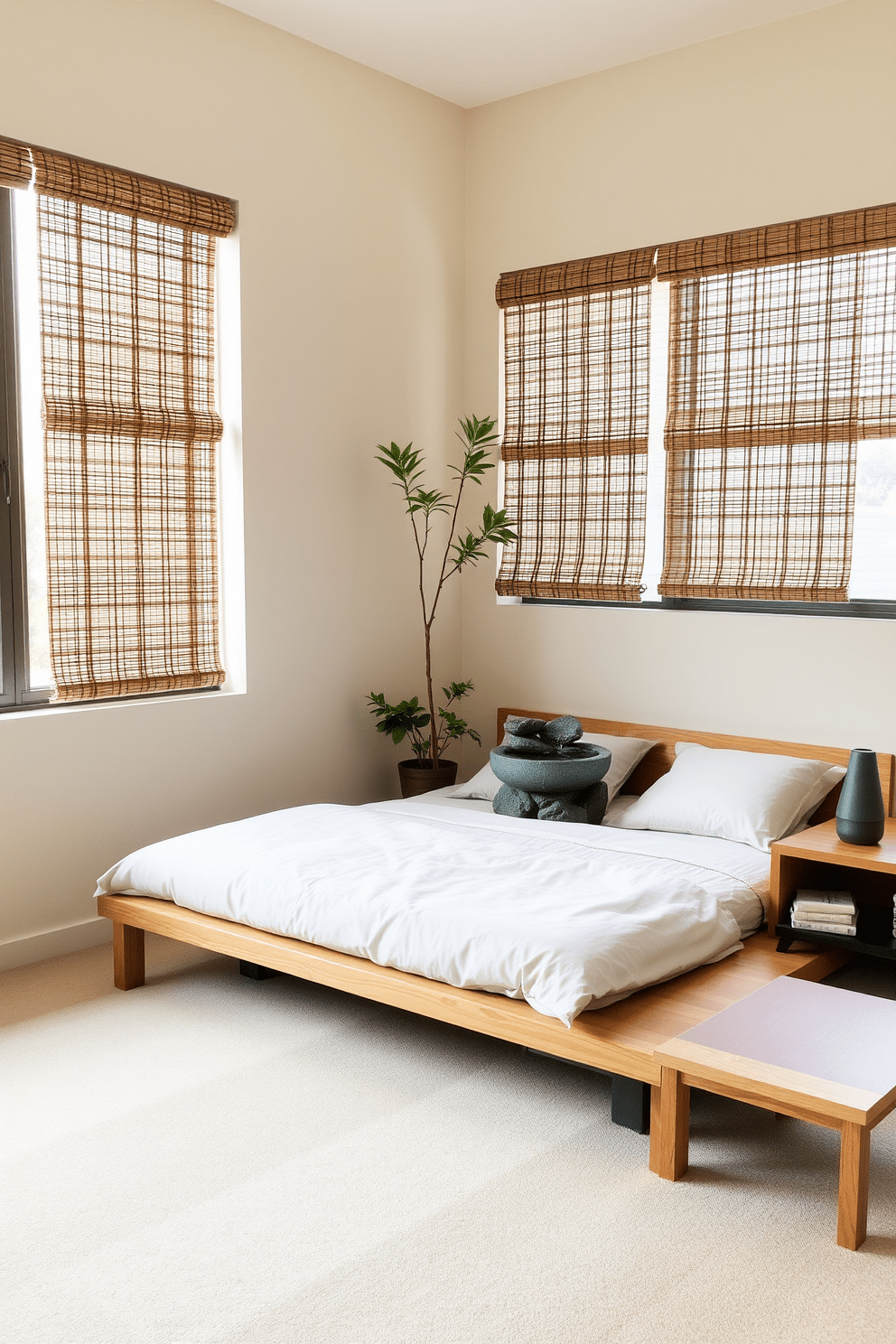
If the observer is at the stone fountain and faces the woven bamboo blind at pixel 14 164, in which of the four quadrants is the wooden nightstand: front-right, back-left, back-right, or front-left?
back-left

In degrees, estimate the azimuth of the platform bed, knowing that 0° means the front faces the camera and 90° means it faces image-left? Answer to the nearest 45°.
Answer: approximately 45°

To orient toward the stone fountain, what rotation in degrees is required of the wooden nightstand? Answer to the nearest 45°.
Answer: approximately 90° to its right

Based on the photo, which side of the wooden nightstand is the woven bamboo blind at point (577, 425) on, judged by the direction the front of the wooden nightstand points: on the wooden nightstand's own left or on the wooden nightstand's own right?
on the wooden nightstand's own right

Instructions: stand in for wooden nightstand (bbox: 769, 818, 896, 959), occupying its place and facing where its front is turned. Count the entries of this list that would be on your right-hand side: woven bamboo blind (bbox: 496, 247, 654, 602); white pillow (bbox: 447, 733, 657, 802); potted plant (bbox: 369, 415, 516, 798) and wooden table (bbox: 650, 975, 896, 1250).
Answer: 3

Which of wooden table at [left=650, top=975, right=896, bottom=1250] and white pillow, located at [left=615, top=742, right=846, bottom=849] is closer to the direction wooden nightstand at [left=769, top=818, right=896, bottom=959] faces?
the wooden table

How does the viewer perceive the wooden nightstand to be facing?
facing the viewer and to the left of the viewer

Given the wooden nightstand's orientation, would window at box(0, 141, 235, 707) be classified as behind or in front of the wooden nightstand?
in front
